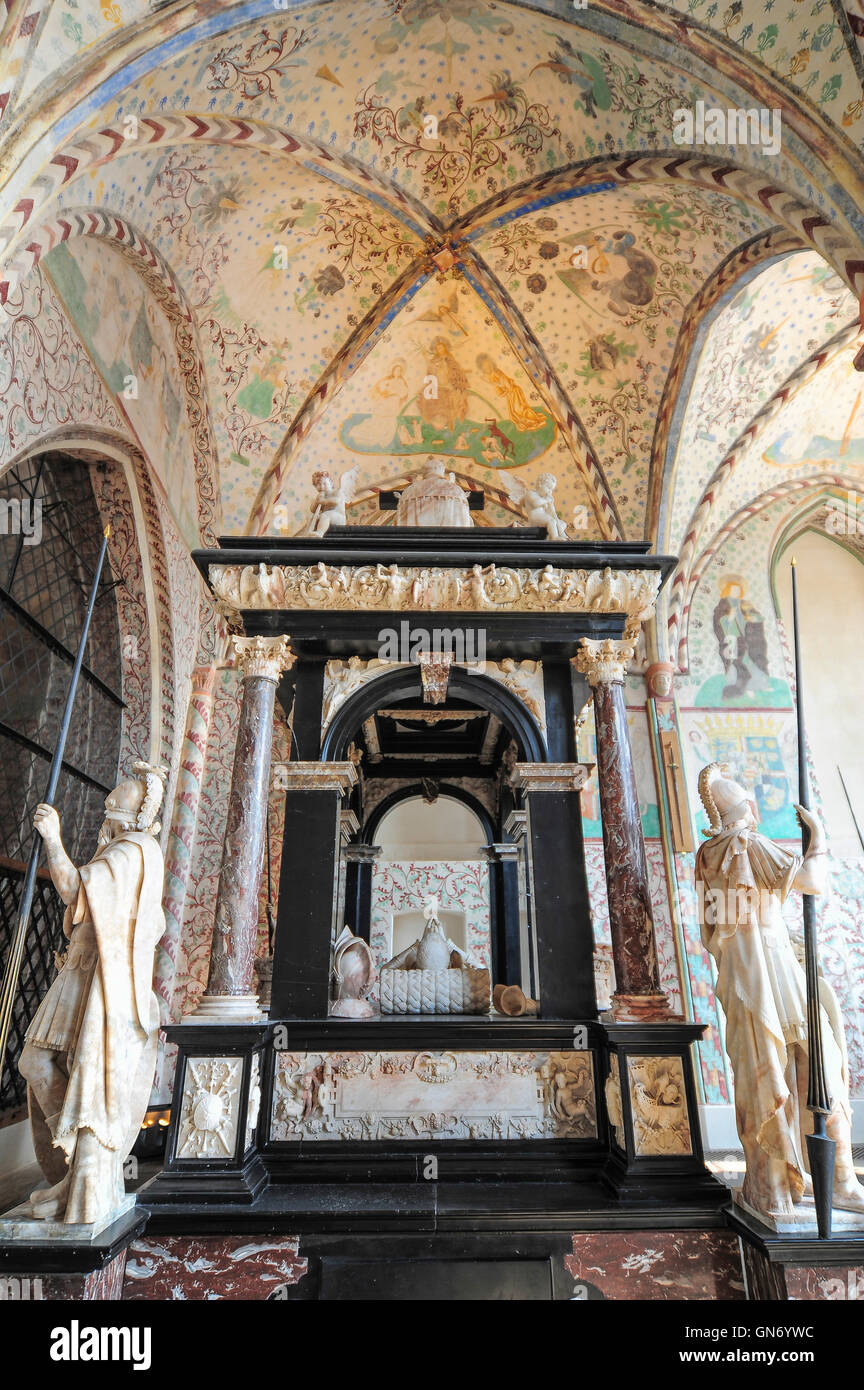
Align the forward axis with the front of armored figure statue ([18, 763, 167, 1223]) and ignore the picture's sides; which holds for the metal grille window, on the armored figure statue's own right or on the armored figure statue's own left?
on the armored figure statue's own right
